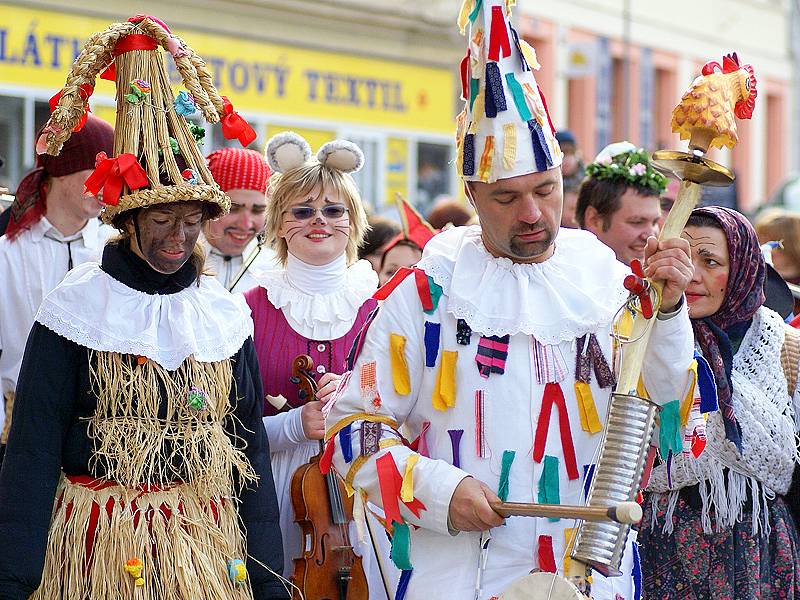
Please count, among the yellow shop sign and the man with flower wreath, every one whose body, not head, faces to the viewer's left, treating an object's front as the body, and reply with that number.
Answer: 0

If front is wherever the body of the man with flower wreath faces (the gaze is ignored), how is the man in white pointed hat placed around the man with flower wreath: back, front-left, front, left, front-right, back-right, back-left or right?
front-right

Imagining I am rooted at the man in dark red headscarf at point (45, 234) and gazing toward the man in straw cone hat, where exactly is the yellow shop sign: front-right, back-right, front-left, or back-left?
back-left

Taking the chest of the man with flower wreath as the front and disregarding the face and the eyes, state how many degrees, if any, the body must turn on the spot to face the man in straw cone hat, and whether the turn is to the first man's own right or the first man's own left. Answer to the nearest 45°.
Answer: approximately 90° to the first man's own right

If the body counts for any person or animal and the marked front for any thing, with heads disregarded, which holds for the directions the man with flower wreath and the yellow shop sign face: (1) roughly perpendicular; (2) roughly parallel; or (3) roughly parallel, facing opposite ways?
roughly parallel

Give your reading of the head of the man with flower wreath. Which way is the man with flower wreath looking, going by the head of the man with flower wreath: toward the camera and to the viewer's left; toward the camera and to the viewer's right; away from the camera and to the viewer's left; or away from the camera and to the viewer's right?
toward the camera and to the viewer's right

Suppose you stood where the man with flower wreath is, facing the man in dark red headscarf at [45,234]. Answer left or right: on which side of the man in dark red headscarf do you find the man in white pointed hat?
left

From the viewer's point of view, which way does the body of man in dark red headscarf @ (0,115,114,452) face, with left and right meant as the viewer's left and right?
facing the viewer and to the right of the viewer

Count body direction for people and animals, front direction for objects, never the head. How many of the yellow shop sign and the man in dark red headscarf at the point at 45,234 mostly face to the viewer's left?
0

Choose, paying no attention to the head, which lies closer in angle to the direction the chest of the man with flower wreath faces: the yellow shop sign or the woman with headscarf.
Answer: the woman with headscarf

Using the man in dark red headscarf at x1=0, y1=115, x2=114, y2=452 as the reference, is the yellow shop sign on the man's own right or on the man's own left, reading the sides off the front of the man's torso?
on the man's own left

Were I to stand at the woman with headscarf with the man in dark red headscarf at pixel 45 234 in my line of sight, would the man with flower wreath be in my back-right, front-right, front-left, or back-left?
front-right

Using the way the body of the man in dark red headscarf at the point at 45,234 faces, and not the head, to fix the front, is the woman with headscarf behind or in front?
in front

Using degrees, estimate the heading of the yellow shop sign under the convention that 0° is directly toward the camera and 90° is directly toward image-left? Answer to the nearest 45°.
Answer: approximately 315°
